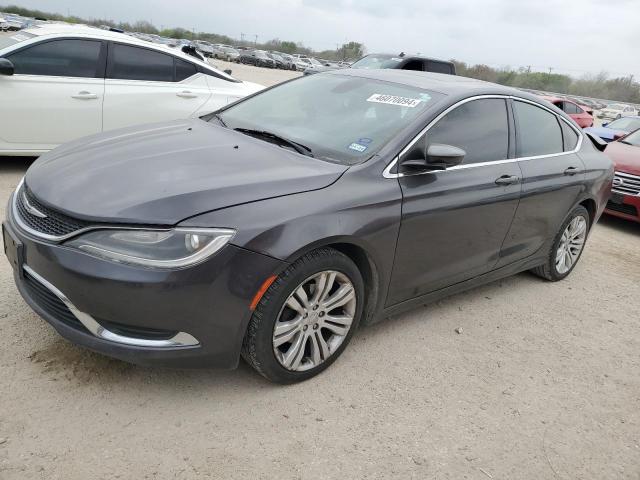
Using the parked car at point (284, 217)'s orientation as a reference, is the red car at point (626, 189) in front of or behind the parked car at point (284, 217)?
behind

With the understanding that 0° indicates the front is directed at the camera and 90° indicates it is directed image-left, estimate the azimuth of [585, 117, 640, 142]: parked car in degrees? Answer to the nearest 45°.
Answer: approximately 45°

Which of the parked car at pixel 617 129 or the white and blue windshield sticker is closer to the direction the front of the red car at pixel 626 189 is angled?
the white and blue windshield sticker

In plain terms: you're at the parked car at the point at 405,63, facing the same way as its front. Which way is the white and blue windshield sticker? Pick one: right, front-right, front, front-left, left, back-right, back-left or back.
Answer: front-left

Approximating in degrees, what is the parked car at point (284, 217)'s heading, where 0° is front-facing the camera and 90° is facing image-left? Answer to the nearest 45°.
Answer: approximately 45°

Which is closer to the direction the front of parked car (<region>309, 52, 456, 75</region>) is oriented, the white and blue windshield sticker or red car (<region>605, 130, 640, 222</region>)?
the white and blue windshield sticker
